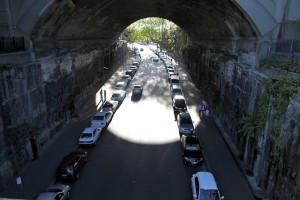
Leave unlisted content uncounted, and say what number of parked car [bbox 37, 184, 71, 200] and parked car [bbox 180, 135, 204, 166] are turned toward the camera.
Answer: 1

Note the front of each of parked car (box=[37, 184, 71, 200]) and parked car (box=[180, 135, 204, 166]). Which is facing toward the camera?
parked car (box=[180, 135, 204, 166])

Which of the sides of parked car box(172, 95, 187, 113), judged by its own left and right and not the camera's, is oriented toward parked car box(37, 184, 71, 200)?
front

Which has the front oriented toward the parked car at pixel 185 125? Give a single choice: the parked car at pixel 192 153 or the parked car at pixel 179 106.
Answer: the parked car at pixel 179 106

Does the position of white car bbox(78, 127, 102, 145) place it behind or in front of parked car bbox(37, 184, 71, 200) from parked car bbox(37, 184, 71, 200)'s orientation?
in front

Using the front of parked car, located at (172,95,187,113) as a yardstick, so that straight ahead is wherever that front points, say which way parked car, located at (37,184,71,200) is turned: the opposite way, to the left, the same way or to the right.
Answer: the opposite way

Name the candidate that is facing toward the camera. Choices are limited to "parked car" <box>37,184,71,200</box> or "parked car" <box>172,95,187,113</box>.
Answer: "parked car" <box>172,95,187,113</box>

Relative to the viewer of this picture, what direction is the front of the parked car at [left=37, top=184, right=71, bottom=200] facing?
facing away from the viewer and to the right of the viewer

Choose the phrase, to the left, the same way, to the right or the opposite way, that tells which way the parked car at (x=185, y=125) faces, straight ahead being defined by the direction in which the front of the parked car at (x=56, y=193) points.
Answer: the opposite way

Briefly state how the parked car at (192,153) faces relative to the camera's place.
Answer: facing the viewer

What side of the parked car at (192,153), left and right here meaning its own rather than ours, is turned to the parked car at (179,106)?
back

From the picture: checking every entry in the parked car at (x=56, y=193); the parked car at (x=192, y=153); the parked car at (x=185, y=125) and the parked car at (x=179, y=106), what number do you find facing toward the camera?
3

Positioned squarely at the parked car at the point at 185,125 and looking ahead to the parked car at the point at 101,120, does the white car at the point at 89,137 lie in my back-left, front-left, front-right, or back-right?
front-left

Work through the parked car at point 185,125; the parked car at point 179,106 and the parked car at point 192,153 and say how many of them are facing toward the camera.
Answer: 3

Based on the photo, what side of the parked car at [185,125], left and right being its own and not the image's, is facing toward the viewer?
front

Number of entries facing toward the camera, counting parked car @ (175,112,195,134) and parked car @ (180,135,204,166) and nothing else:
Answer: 2
